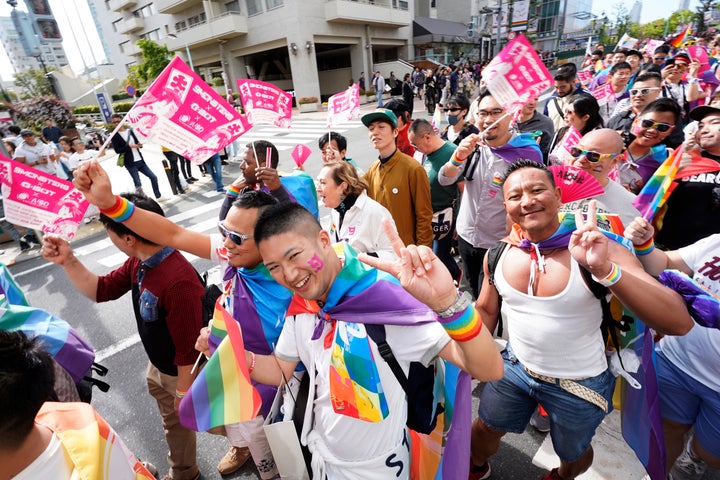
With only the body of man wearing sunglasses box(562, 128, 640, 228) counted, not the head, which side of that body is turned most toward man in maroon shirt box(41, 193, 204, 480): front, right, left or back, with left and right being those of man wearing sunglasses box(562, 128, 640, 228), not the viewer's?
front

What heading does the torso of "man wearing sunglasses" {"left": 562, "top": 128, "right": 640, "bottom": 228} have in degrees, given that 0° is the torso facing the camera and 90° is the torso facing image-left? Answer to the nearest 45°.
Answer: approximately 45°

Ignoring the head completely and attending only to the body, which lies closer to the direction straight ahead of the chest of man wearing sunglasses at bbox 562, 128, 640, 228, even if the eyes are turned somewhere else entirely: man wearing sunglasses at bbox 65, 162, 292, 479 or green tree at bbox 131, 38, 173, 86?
the man wearing sunglasses

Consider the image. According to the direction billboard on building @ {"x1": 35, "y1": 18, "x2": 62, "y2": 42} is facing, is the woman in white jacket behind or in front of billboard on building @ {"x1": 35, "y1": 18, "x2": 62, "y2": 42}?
in front

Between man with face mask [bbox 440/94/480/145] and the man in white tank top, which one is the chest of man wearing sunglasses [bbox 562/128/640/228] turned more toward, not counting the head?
the man in white tank top

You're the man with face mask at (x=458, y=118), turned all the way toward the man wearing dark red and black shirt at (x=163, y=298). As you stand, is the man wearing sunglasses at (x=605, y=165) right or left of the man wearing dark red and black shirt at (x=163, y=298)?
left

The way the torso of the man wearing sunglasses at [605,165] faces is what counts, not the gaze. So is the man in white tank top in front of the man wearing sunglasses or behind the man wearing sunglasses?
in front

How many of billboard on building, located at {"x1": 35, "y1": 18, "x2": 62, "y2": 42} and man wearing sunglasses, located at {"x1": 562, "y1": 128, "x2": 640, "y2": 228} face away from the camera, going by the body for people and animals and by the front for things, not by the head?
0

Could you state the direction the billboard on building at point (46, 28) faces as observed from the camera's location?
facing the viewer

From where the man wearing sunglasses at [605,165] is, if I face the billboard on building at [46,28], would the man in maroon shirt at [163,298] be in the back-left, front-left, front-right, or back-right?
front-left
